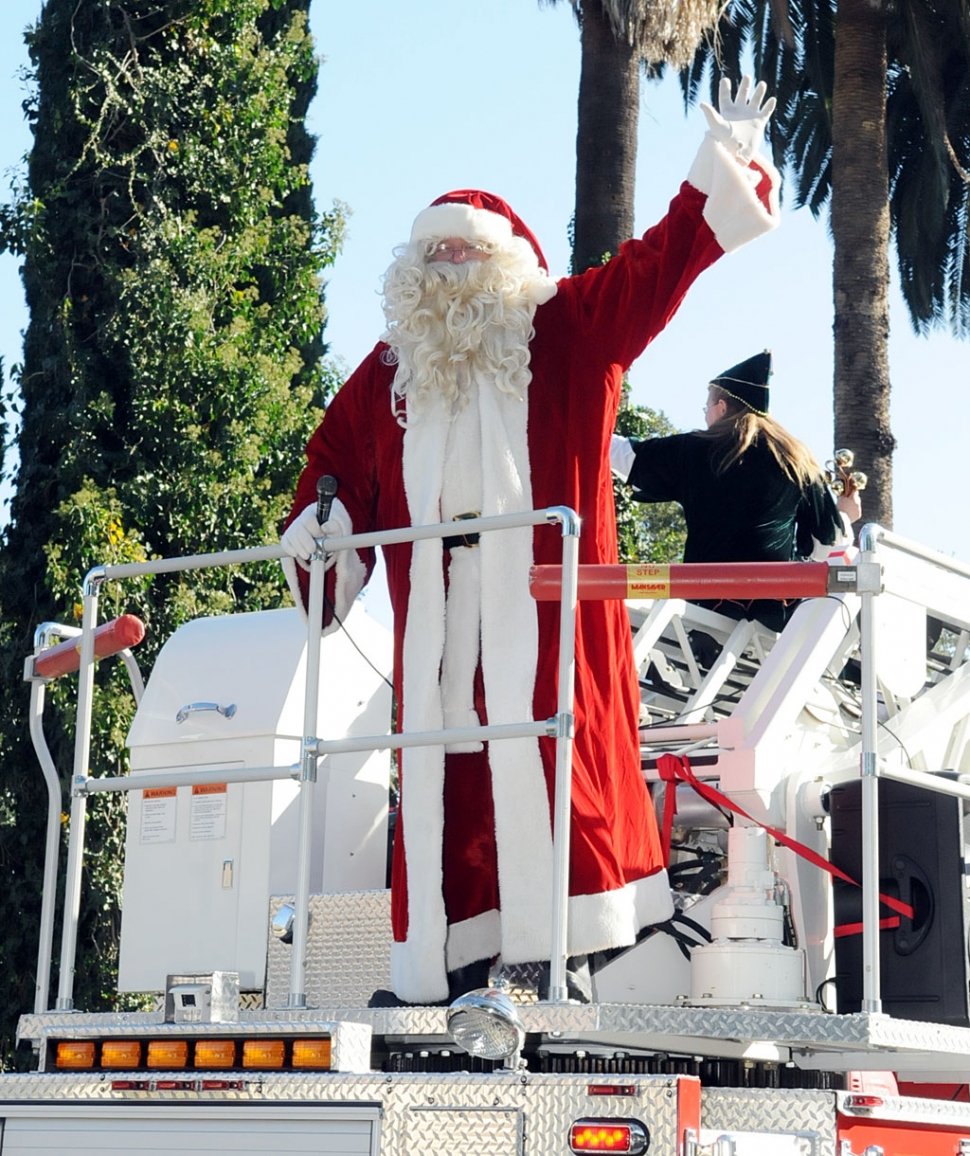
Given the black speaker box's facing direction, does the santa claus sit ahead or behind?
behind

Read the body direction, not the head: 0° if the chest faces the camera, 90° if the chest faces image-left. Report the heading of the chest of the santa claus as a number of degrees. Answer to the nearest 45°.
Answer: approximately 45°

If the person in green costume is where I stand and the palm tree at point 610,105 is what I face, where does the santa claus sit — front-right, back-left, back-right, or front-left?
back-left

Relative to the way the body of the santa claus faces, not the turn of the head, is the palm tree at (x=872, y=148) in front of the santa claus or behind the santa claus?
behind

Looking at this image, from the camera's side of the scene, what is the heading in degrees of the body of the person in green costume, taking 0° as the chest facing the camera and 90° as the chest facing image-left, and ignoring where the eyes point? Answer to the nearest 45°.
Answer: approximately 135°
